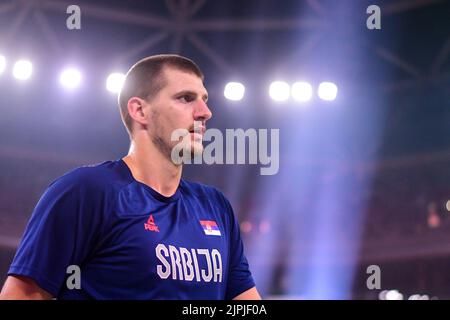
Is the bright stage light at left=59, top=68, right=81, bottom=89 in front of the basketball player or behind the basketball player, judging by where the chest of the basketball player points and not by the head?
behind

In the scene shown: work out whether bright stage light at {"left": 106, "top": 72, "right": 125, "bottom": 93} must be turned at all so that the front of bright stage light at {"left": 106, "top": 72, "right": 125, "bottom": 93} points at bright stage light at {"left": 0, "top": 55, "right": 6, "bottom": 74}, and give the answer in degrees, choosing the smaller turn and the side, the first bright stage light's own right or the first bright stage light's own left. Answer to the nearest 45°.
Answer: approximately 90° to the first bright stage light's own right

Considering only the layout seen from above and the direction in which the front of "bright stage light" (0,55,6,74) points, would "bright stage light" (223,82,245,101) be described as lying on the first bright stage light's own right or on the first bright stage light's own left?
on the first bright stage light's own left

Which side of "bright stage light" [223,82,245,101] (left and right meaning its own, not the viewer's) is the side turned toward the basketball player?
front

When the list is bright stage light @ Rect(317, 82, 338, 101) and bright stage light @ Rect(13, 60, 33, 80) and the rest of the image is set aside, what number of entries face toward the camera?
2

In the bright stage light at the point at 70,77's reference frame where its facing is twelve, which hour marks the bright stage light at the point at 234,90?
the bright stage light at the point at 234,90 is roughly at 9 o'clock from the bright stage light at the point at 70,77.

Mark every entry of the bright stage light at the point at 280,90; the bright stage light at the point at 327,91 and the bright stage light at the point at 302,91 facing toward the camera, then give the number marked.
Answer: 3
